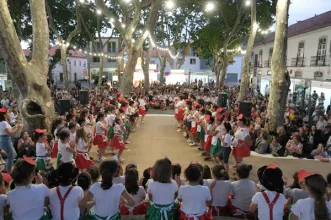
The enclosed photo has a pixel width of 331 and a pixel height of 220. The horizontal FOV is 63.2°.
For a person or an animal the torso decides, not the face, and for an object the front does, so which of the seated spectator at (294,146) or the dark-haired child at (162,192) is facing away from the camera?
the dark-haired child

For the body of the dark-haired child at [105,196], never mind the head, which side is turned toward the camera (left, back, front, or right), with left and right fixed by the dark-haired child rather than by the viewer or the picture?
back

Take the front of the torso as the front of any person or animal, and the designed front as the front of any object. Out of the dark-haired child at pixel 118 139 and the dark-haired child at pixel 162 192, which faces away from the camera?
the dark-haired child at pixel 162 192

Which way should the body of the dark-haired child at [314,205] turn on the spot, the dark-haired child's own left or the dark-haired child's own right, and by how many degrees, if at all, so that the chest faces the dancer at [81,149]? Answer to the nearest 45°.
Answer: approximately 45° to the dark-haired child's own left

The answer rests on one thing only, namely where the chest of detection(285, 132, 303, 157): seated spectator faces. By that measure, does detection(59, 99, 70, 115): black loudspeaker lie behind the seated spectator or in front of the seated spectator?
in front

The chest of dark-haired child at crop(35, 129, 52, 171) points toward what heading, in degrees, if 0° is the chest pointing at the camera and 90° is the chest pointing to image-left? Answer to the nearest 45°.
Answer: approximately 270°

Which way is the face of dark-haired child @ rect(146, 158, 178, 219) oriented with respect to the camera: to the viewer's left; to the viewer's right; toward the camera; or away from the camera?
away from the camera

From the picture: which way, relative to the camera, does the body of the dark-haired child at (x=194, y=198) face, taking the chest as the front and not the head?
away from the camera

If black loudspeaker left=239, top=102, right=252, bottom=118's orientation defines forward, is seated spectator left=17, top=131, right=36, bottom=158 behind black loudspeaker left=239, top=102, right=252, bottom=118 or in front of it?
in front

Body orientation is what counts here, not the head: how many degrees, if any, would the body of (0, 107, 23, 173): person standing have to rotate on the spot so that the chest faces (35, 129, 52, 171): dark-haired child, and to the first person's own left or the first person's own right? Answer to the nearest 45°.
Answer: approximately 45° to the first person's own right

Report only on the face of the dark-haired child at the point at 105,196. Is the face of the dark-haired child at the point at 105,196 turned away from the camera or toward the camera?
away from the camera

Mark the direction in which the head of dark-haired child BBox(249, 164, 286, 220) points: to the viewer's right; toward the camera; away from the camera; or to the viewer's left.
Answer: away from the camera

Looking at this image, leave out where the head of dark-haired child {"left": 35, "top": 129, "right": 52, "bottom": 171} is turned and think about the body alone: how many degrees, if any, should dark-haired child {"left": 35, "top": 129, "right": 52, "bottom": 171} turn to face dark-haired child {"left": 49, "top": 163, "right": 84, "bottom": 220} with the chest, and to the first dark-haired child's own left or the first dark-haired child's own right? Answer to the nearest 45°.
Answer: approximately 90° to the first dark-haired child's own right

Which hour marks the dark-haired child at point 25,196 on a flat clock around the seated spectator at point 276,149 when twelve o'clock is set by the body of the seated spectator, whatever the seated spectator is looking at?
The dark-haired child is roughly at 11 o'clock from the seated spectator.

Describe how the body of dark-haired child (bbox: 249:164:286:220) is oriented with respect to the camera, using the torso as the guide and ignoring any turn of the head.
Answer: away from the camera

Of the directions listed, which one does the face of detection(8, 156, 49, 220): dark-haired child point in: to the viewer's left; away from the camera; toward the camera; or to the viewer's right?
away from the camera
